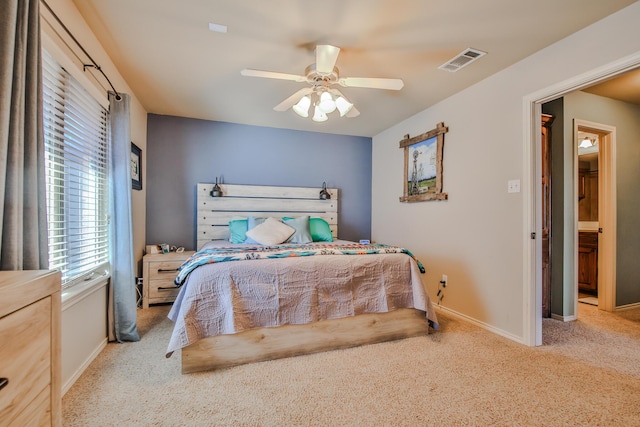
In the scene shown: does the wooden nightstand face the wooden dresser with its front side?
yes

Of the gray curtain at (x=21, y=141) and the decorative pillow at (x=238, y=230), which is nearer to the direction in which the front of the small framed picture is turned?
the decorative pillow

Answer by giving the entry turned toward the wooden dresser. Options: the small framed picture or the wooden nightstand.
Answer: the wooden nightstand

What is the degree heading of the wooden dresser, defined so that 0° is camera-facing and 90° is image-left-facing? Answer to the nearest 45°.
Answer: approximately 315°

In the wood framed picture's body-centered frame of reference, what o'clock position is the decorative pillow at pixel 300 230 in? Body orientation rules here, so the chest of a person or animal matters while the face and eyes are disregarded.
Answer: The decorative pillow is roughly at 1 o'clock from the wood framed picture.

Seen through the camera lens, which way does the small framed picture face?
facing to the right of the viewer

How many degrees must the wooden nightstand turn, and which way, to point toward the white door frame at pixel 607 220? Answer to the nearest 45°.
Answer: approximately 45° to its left

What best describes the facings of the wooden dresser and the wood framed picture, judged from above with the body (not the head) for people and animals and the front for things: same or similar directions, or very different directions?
very different directions

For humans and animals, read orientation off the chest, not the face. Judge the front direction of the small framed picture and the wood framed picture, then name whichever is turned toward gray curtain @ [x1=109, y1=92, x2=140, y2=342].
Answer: the wood framed picture

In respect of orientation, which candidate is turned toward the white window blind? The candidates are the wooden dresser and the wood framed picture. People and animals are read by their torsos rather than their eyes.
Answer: the wood framed picture

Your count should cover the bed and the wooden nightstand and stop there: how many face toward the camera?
2

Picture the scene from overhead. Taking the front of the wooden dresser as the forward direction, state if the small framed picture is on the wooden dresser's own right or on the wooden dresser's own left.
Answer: on the wooden dresser's own left
